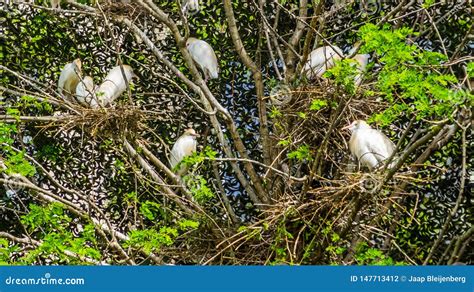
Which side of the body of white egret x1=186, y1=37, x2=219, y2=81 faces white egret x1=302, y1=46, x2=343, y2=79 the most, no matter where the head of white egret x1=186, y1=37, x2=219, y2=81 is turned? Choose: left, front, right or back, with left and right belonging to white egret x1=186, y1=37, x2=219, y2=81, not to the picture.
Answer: back

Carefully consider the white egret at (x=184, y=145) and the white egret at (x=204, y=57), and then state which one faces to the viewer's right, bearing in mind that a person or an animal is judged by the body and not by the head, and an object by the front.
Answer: the white egret at (x=184, y=145)

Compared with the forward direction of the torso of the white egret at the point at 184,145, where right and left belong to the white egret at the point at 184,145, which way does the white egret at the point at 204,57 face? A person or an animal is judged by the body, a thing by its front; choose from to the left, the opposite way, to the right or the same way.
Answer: the opposite way

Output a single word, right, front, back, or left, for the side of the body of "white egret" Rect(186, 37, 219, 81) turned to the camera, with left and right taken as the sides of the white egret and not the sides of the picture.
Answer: left

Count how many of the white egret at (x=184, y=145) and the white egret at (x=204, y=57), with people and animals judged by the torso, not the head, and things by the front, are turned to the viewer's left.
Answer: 1

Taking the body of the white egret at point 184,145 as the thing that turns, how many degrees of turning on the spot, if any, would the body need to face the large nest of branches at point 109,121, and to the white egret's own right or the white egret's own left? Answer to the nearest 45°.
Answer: approximately 135° to the white egret's own right

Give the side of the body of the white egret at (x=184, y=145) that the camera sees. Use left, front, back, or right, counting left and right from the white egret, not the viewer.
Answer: right
